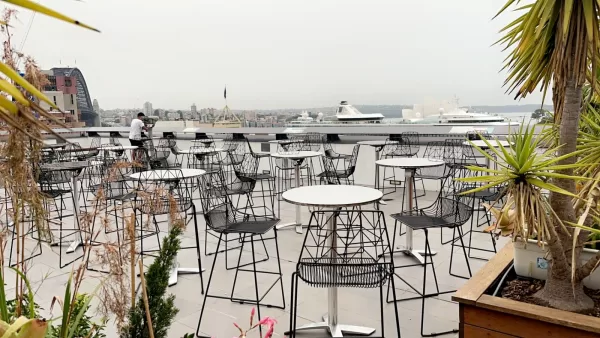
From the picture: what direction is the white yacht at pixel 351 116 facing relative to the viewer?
to the viewer's right

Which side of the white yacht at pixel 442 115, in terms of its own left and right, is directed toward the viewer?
right

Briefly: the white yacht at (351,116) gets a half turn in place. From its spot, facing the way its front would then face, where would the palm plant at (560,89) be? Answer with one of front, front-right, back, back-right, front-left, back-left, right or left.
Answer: left

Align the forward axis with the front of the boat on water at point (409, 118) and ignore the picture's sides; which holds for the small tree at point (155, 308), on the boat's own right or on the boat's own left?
on the boat's own right

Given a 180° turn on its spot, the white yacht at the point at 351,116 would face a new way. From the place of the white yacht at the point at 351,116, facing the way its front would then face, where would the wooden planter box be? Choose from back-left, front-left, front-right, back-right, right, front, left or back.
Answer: left

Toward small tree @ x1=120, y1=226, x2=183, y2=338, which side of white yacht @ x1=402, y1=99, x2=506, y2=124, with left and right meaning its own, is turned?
right

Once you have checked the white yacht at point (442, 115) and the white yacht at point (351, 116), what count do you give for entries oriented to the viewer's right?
2

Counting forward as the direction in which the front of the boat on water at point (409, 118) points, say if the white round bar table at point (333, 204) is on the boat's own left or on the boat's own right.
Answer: on the boat's own right
